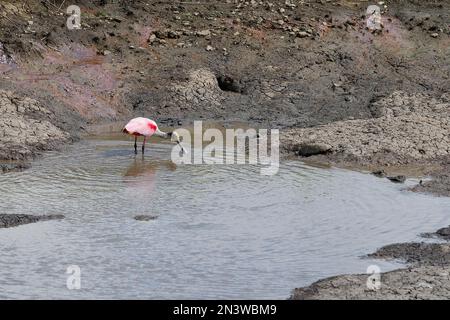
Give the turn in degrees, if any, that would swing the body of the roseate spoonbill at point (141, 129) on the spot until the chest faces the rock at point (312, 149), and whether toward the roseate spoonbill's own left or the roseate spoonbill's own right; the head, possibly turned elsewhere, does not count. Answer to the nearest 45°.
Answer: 0° — it already faces it

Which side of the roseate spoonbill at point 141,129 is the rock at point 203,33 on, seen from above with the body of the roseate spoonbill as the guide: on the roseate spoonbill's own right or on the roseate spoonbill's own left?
on the roseate spoonbill's own left

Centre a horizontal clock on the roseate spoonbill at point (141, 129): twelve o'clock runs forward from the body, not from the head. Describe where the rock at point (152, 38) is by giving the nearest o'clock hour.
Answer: The rock is roughly at 9 o'clock from the roseate spoonbill.

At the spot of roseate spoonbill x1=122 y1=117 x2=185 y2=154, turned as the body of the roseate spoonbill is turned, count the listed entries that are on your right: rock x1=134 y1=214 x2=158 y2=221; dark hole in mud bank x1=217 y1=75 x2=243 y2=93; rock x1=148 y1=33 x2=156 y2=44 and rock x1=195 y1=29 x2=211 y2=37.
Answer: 1

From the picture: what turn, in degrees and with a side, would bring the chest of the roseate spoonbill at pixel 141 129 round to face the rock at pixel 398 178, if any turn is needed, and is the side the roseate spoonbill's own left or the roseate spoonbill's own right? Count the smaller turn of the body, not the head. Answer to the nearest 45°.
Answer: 0° — it already faces it

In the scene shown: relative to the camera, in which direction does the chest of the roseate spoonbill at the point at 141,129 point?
to the viewer's right

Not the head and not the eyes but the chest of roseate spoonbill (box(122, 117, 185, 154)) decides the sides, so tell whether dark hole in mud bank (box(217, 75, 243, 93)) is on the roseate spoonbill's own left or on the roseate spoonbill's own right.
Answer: on the roseate spoonbill's own left

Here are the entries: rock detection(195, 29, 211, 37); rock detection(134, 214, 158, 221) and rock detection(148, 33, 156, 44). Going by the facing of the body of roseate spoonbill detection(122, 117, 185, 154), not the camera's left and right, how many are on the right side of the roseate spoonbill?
1

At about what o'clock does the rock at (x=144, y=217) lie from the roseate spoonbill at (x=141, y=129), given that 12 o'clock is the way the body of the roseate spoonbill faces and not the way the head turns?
The rock is roughly at 3 o'clock from the roseate spoonbill.
